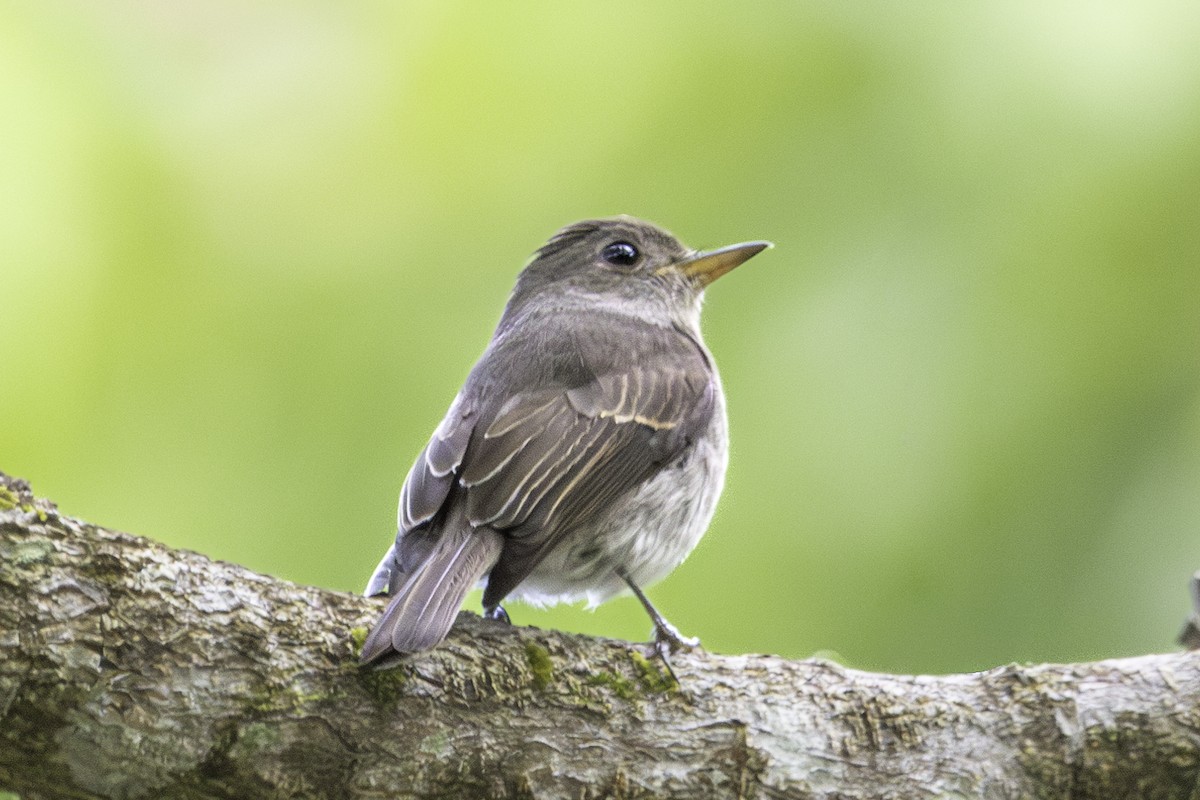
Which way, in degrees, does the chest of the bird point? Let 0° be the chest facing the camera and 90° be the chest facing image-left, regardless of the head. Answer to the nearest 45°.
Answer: approximately 225°
